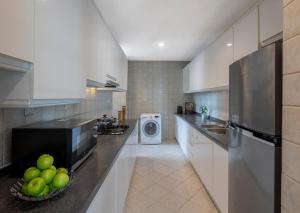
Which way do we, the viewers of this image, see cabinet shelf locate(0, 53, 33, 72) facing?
facing the viewer and to the right of the viewer

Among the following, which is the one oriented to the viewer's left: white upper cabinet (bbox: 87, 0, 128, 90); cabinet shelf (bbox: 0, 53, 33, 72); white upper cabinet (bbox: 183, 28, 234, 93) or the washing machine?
white upper cabinet (bbox: 183, 28, 234, 93)

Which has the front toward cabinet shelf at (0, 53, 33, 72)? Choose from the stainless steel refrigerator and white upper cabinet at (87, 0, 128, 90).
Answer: the stainless steel refrigerator

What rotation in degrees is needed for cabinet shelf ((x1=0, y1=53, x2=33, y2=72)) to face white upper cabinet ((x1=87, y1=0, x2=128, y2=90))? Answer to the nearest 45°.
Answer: approximately 90° to its left

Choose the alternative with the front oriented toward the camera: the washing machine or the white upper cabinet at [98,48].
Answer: the washing machine

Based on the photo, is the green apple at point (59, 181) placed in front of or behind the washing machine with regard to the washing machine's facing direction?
in front

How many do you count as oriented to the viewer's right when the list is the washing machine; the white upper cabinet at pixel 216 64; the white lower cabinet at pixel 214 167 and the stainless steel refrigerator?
0

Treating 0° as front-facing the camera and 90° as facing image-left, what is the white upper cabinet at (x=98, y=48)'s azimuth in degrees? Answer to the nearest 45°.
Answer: approximately 270°

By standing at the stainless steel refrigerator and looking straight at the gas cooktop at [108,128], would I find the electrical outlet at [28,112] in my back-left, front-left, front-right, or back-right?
front-left

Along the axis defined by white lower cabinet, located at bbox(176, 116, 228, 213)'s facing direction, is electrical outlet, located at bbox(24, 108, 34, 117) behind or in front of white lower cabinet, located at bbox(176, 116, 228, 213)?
in front

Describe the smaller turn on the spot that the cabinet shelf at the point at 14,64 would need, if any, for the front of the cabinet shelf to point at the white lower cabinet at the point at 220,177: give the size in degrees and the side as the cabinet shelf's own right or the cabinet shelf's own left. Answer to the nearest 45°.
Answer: approximately 45° to the cabinet shelf's own left

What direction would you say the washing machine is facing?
toward the camera

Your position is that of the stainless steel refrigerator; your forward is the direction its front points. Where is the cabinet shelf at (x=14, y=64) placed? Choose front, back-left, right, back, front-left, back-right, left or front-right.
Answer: front

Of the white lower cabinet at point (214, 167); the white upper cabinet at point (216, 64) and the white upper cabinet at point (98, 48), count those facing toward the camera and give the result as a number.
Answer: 0

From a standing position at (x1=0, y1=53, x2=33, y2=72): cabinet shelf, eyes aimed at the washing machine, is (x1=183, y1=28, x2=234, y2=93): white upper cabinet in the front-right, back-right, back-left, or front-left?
front-right
